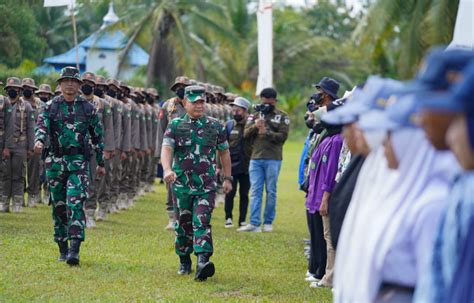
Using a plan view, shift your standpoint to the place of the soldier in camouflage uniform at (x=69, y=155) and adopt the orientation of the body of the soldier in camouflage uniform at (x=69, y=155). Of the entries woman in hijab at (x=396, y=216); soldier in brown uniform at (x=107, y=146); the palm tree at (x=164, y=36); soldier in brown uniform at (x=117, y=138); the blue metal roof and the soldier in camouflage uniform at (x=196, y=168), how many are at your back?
4

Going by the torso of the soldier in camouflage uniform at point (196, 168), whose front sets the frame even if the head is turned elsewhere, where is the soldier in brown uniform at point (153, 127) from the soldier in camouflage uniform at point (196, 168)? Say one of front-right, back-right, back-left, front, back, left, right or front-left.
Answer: back

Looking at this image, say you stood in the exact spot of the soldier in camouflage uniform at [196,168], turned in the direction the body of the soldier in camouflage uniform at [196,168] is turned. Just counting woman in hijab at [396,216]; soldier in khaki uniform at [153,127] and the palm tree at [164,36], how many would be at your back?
2

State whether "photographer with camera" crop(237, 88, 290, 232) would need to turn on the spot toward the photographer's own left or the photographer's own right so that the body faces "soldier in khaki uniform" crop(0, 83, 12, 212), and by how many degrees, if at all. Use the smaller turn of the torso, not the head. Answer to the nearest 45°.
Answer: approximately 45° to the photographer's own right

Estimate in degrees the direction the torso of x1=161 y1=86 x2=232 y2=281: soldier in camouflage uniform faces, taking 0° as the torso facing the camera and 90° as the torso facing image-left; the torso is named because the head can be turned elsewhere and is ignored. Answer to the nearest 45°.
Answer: approximately 0°

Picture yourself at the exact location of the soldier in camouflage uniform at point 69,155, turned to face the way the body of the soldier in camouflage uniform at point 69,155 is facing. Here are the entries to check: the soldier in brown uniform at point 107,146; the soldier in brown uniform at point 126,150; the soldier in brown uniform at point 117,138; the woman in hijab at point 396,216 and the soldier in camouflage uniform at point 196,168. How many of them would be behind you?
3

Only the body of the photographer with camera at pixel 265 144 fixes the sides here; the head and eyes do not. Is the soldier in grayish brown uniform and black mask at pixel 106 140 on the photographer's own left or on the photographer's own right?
on the photographer's own right

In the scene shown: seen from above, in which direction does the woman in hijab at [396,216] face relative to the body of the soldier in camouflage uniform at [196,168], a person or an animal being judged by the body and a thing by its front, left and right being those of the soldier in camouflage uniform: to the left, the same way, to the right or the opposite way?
to the right

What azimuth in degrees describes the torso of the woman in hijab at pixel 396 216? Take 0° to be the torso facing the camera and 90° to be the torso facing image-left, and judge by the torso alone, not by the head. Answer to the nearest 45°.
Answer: approximately 90°

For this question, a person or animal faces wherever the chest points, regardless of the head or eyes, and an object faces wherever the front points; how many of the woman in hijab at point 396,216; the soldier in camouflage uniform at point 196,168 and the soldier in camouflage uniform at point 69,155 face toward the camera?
2

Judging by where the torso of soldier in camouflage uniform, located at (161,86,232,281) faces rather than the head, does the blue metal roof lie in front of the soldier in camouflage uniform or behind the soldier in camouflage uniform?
behind
